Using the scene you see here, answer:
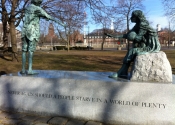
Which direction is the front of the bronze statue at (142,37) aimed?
to the viewer's left

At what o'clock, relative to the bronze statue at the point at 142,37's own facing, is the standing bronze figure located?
The standing bronze figure is roughly at 12 o'clock from the bronze statue.
